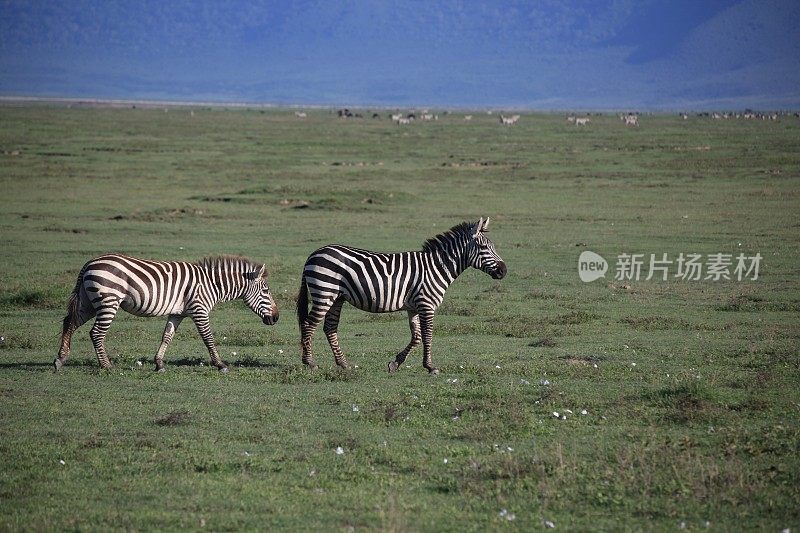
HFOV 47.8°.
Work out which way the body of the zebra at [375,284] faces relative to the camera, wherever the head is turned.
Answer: to the viewer's right
